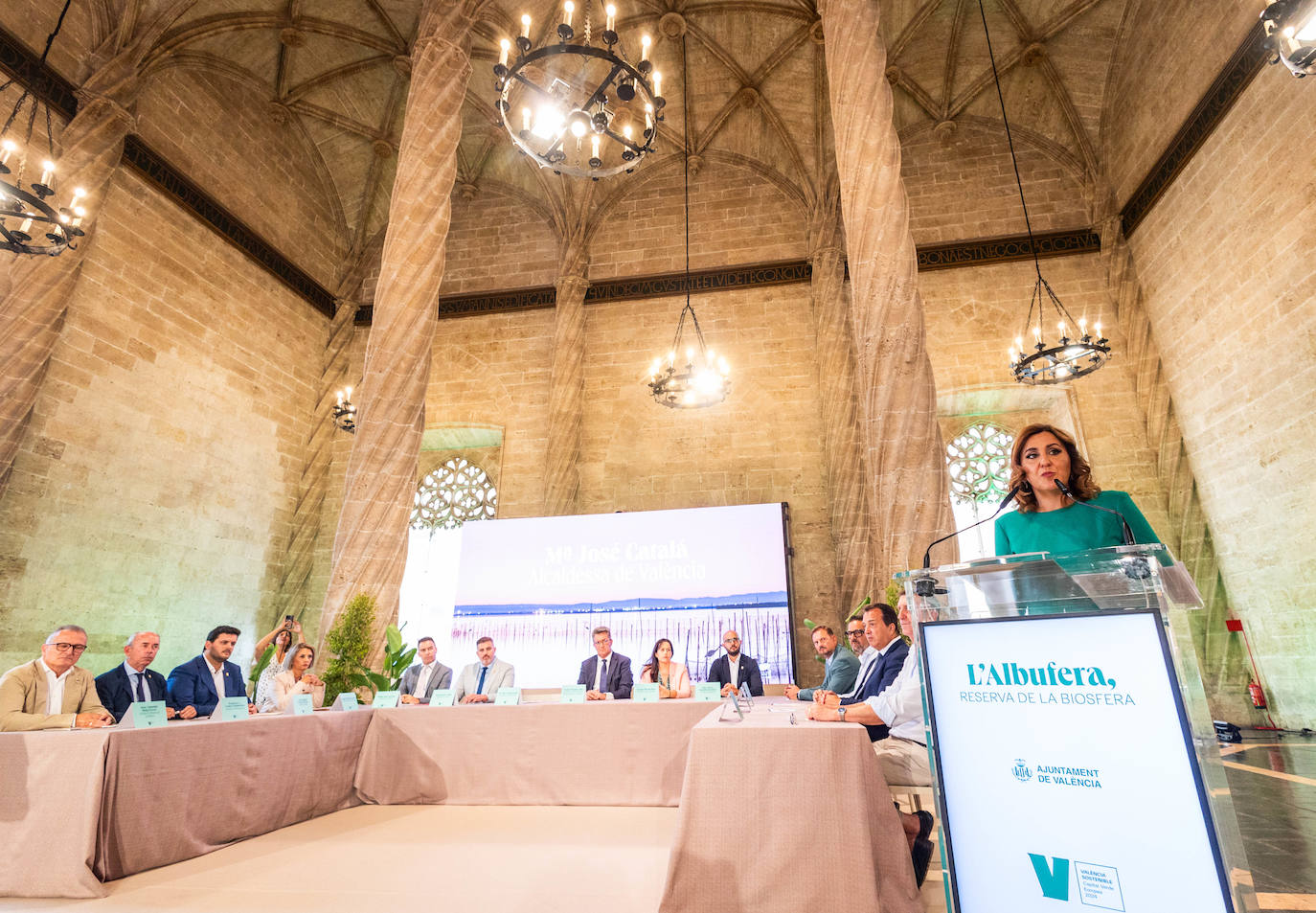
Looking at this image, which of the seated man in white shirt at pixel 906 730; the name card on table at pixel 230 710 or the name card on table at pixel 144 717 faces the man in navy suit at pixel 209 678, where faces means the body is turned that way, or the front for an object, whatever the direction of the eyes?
the seated man in white shirt

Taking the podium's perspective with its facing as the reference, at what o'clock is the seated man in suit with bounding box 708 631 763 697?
The seated man in suit is roughly at 5 o'clock from the podium.

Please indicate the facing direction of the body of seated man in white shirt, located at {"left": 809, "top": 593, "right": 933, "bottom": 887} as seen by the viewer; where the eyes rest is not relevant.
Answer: to the viewer's left

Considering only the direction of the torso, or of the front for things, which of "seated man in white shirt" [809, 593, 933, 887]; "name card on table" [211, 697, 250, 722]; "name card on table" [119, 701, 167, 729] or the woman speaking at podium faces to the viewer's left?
the seated man in white shirt

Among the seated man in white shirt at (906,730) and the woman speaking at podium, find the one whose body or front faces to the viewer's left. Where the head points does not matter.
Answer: the seated man in white shirt

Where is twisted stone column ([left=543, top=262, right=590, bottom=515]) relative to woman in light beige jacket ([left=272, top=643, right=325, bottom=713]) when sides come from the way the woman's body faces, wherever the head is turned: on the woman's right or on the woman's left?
on the woman's left

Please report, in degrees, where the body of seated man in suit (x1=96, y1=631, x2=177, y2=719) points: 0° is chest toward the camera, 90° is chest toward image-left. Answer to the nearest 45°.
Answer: approximately 315°

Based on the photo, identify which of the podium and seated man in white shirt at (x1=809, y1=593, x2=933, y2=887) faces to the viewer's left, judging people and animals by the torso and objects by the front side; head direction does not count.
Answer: the seated man in white shirt

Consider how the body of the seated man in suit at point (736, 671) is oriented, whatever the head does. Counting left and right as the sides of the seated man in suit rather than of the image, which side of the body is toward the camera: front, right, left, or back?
front

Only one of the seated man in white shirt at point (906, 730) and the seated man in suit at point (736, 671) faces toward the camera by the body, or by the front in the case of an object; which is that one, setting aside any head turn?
the seated man in suit at point (736, 671)

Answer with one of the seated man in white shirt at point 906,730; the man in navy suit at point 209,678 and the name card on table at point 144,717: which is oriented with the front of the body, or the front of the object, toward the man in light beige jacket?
the seated man in white shirt

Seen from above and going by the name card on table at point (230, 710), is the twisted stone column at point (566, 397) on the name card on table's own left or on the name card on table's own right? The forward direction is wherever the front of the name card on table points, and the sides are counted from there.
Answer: on the name card on table's own left

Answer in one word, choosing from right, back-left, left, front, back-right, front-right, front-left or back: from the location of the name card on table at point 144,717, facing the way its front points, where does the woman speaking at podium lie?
front

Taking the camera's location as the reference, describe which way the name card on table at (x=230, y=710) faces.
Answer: facing the viewer and to the right of the viewer

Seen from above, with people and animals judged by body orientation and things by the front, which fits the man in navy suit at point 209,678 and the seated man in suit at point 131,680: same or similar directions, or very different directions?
same or similar directions

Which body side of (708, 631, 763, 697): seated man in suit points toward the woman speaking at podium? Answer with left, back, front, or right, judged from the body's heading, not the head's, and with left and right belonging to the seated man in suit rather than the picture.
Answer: front

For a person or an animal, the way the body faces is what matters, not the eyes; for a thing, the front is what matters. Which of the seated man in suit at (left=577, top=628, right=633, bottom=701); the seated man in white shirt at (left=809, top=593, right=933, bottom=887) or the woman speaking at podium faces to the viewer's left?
the seated man in white shirt at (left=809, top=593, right=933, bottom=887)

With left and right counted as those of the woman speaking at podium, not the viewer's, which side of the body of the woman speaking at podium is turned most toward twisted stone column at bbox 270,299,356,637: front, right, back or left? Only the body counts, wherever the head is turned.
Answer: right
